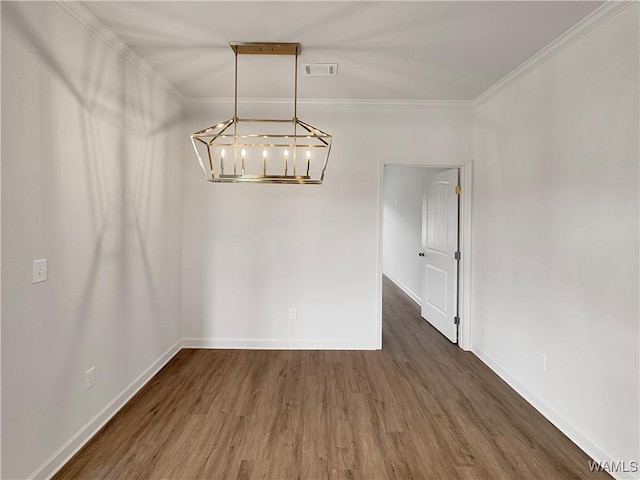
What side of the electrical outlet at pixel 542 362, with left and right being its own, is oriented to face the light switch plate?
front

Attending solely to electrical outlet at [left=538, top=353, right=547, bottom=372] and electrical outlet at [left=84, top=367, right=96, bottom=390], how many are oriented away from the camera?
0

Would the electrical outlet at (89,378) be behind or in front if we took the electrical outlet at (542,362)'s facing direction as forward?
in front

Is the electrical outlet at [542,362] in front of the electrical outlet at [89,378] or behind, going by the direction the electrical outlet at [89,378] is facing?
in front

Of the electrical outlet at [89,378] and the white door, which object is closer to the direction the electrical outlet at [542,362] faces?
the electrical outlet

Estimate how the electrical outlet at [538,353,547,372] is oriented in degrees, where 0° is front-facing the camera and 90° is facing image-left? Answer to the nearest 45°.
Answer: approximately 45°

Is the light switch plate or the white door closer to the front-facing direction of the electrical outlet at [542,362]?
the light switch plate
